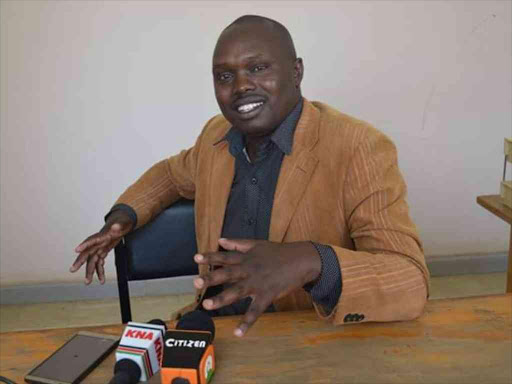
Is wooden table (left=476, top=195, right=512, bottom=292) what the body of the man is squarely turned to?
no

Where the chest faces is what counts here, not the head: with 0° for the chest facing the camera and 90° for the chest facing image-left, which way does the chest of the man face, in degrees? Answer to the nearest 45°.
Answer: approximately 45°

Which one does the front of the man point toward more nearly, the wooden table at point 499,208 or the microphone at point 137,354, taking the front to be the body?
the microphone

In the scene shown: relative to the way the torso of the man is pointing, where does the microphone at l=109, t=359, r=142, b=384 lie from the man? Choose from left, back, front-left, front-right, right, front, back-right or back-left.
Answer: front

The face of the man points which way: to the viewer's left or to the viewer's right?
to the viewer's left

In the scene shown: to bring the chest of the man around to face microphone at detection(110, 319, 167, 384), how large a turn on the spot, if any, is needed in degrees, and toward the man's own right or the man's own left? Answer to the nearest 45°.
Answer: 0° — they already face it

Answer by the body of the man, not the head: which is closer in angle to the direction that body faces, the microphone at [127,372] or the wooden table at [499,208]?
the microphone
